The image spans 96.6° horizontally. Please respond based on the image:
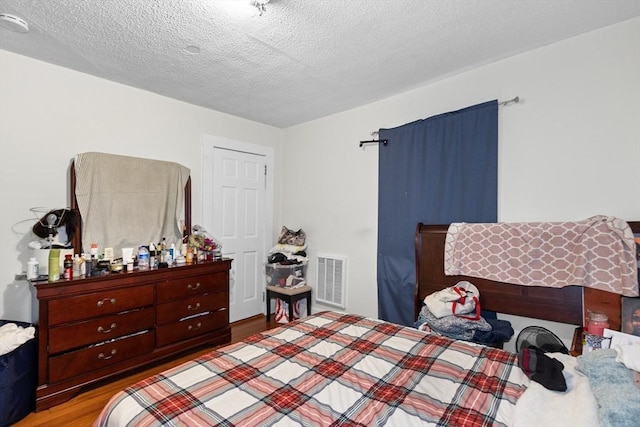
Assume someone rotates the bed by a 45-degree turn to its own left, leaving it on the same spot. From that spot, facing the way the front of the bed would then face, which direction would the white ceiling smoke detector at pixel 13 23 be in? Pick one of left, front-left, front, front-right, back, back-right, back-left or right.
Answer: right

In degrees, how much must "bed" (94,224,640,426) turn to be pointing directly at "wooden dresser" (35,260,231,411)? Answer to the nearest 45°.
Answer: approximately 90° to its right

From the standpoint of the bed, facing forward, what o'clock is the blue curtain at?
The blue curtain is roughly at 5 o'clock from the bed.

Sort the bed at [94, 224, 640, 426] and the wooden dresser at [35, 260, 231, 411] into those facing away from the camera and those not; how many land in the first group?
0

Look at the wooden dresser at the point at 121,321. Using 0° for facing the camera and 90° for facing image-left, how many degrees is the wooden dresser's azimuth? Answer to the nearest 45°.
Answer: approximately 315°

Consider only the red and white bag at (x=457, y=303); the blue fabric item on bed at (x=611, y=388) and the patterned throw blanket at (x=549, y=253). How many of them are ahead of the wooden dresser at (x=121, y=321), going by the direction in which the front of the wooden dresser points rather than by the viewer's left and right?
3

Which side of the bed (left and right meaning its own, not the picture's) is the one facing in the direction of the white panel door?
right

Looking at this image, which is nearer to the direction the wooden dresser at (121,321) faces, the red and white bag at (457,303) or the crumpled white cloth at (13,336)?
the red and white bag

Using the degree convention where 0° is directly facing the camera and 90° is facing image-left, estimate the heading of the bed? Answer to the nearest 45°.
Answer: approximately 45°
